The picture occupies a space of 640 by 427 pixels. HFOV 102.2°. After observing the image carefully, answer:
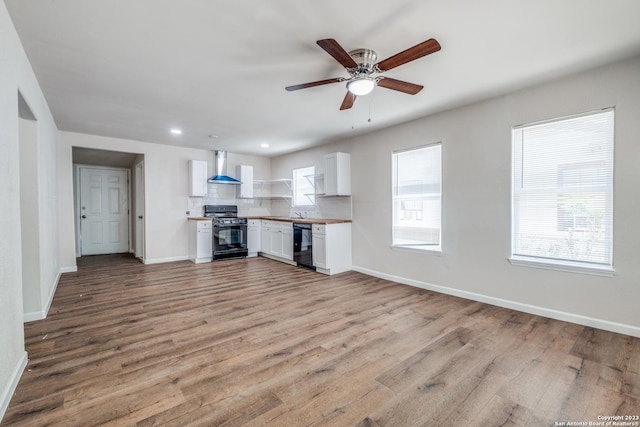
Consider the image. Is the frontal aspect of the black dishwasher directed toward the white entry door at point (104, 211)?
no

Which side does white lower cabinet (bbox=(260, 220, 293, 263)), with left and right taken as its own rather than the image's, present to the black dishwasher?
left

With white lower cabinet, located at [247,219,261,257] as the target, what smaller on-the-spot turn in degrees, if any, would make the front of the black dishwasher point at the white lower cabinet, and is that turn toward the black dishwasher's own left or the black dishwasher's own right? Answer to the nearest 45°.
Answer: approximately 90° to the black dishwasher's own right

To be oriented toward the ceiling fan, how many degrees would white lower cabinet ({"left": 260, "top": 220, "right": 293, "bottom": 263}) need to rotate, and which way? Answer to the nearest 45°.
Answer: approximately 45° to its left

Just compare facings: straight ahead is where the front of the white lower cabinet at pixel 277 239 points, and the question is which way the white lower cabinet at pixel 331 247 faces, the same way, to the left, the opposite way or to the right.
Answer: the same way

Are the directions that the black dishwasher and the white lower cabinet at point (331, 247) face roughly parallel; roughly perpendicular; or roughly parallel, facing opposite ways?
roughly parallel

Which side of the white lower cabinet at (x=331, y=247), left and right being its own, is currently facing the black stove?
right

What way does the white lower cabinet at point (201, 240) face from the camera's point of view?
toward the camera

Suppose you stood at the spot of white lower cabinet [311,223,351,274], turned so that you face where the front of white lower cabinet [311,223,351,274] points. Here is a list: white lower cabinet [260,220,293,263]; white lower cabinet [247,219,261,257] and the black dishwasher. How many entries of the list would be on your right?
3

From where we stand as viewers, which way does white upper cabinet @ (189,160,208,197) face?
facing the viewer

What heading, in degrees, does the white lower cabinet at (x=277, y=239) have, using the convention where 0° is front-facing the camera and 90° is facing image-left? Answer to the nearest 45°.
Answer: approximately 45°

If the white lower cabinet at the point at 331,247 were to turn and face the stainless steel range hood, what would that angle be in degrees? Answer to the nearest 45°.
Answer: approximately 90° to its right

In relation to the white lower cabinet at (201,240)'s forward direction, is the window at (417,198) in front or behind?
in front

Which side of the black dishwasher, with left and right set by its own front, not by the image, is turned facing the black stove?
right

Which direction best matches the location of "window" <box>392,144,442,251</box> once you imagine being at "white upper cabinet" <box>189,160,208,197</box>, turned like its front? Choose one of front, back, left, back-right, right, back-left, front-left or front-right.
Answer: front-left

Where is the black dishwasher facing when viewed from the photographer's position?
facing the viewer and to the left of the viewer

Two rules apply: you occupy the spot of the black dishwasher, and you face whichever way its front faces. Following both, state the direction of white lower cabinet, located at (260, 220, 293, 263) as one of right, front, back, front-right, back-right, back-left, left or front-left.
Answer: right
